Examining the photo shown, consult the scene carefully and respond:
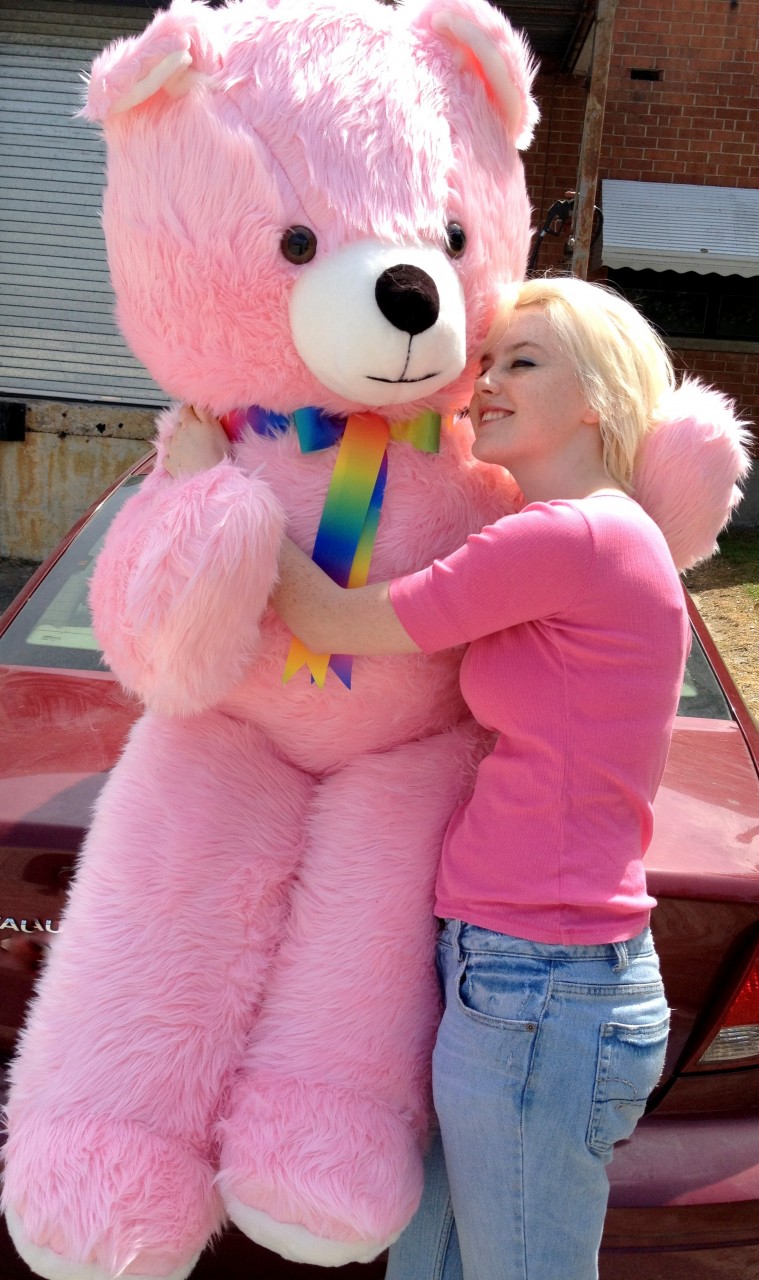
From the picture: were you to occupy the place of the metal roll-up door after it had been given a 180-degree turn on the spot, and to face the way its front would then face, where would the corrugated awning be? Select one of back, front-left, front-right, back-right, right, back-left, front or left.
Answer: right

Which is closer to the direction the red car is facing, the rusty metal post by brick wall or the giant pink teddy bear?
the rusty metal post by brick wall

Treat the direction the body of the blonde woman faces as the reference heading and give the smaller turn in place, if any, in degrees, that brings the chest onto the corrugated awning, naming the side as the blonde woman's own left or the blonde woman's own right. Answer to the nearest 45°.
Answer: approximately 90° to the blonde woman's own right

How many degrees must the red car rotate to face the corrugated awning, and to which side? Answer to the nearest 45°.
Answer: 0° — it already faces it

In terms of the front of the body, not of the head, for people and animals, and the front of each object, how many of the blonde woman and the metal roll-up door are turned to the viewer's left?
1

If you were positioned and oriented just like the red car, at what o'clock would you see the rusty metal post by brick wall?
The rusty metal post by brick wall is roughly at 12 o'clock from the red car.

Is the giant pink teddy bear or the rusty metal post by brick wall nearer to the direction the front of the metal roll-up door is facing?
the giant pink teddy bear

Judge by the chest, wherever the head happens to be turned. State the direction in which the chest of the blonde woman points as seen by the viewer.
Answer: to the viewer's left

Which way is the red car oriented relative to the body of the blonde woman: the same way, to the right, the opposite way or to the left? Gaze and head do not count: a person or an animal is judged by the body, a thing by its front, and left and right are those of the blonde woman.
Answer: to the right

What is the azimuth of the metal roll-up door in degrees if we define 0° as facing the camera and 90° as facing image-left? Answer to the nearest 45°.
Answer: approximately 0°

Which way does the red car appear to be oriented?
away from the camera

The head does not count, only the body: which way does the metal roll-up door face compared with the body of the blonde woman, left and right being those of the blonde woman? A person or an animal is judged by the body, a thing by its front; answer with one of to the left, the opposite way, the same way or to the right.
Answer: to the left
